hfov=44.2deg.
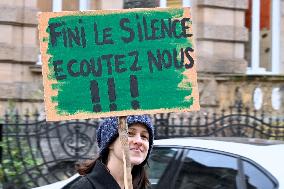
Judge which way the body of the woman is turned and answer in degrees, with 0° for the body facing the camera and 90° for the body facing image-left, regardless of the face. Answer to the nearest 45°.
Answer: approximately 315°

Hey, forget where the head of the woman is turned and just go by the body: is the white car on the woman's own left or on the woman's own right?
on the woman's own left
